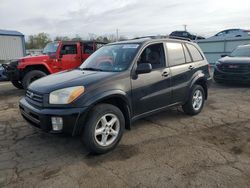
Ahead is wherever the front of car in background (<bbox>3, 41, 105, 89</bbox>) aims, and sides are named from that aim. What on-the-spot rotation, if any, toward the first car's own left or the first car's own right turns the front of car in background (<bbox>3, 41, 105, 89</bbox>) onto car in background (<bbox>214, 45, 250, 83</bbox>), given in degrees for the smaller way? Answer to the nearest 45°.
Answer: approximately 135° to the first car's own left

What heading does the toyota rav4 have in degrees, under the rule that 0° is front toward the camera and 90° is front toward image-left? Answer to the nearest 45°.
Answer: approximately 45°

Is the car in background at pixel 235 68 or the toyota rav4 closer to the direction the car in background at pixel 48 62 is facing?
the toyota rav4

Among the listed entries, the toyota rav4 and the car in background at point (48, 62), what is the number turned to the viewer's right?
0

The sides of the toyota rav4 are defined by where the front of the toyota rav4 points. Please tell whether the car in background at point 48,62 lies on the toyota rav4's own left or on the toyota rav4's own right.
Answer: on the toyota rav4's own right

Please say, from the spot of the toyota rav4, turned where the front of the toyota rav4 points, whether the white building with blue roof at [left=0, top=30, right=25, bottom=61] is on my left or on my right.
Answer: on my right

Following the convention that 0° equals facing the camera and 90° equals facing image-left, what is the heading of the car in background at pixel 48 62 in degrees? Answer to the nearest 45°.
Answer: approximately 45°

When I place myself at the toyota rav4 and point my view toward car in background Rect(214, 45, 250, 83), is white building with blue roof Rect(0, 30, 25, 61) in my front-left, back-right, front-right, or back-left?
front-left

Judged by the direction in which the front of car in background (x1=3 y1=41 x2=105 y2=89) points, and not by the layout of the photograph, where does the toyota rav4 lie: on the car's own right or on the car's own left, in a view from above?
on the car's own left

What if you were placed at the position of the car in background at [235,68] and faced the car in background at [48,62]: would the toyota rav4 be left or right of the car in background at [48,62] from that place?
left
